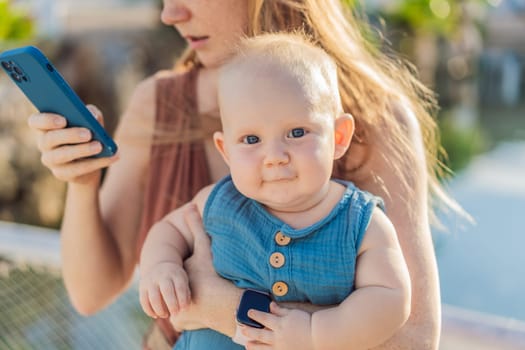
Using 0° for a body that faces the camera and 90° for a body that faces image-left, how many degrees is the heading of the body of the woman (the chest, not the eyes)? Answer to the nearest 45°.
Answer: approximately 45°

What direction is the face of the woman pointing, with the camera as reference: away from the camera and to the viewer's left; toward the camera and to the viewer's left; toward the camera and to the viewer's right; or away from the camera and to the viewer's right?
toward the camera and to the viewer's left

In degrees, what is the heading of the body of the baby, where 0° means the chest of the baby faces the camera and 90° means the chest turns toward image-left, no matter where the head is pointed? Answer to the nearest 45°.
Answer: approximately 0°
